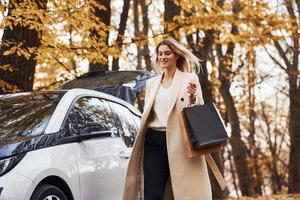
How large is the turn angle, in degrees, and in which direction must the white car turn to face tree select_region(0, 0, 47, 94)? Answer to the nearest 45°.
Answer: approximately 135° to its right

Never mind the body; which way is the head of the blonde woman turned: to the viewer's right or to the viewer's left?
to the viewer's left

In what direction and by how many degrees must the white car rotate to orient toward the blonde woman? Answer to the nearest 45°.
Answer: approximately 90° to its left

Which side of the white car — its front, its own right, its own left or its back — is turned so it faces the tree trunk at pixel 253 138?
back

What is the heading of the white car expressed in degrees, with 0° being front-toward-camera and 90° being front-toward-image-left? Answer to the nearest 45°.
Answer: approximately 45°

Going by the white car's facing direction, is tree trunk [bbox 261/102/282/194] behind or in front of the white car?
behind
